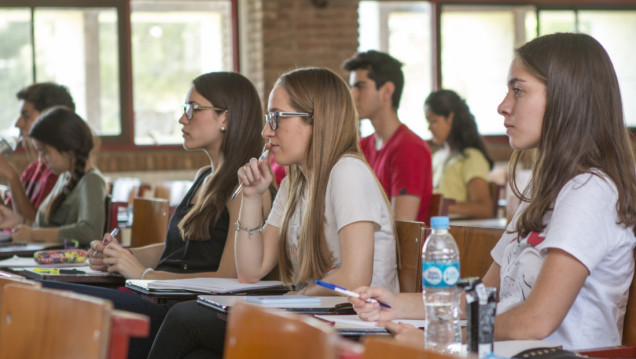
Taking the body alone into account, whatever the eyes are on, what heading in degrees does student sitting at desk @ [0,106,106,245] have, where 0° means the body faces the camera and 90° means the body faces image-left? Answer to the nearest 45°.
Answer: approximately 90°

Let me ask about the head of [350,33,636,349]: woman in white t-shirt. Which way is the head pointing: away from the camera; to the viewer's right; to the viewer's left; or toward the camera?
to the viewer's left

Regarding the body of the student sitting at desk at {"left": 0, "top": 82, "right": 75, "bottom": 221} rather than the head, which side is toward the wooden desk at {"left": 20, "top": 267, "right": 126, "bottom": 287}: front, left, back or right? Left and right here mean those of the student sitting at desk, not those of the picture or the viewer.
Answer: left

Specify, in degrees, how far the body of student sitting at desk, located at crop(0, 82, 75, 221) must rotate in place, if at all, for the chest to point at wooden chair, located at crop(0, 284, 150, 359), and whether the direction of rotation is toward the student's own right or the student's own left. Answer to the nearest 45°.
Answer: approximately 90° to the student's own left

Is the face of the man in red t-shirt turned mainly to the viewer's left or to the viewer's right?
to the viewer's left

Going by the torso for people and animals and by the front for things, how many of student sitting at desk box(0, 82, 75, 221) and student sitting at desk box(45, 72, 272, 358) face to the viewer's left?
2

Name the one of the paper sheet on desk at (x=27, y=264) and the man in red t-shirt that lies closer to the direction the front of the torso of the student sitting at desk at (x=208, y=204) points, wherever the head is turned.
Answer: the paper sheet on desk

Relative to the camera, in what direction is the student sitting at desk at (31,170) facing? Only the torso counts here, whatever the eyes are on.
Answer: to the viewer's left

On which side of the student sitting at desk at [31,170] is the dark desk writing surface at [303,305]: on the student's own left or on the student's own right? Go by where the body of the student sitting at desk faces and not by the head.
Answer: on the student's own left
